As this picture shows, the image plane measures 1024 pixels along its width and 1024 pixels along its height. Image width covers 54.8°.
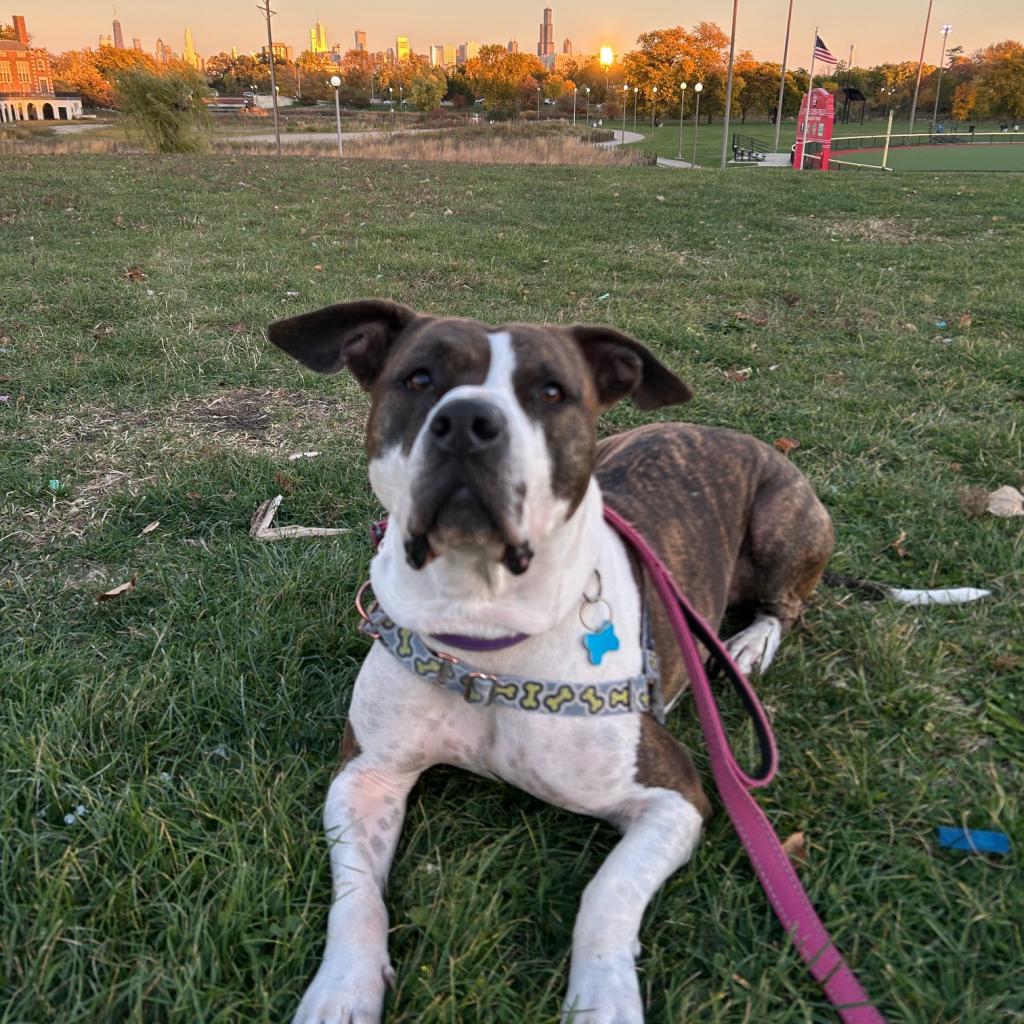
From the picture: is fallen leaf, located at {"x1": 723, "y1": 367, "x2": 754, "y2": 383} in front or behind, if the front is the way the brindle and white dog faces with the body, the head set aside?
behind

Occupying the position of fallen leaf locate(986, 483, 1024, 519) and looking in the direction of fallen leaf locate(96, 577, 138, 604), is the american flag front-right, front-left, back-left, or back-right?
back-right

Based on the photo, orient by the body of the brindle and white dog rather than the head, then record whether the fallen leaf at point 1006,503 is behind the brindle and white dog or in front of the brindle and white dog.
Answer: behind

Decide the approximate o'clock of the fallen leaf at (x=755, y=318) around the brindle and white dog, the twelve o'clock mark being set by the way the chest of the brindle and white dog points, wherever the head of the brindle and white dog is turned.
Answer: The fallen leaf is roughly at 5 o'clock from the brindle and white dog.

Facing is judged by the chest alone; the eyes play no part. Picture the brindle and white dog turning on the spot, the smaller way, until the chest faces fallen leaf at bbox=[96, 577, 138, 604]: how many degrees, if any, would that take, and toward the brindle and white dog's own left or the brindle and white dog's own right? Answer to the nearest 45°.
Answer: approximately 90° to the brindle and white dog's own right

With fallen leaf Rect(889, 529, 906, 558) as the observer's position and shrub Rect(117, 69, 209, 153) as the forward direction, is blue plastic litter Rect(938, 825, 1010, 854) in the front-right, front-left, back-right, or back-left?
back-left

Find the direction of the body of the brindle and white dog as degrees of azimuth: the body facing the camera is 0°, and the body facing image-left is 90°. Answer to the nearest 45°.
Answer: approximately 45°

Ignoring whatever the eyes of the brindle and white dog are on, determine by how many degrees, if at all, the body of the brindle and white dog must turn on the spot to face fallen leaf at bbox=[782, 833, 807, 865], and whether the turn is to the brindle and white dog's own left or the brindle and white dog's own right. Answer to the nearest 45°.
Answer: approximately 135° to the brindle and white dog's own left

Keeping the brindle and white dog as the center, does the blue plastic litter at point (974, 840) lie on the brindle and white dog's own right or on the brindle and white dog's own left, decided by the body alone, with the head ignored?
on the brindle and white dog's own left
